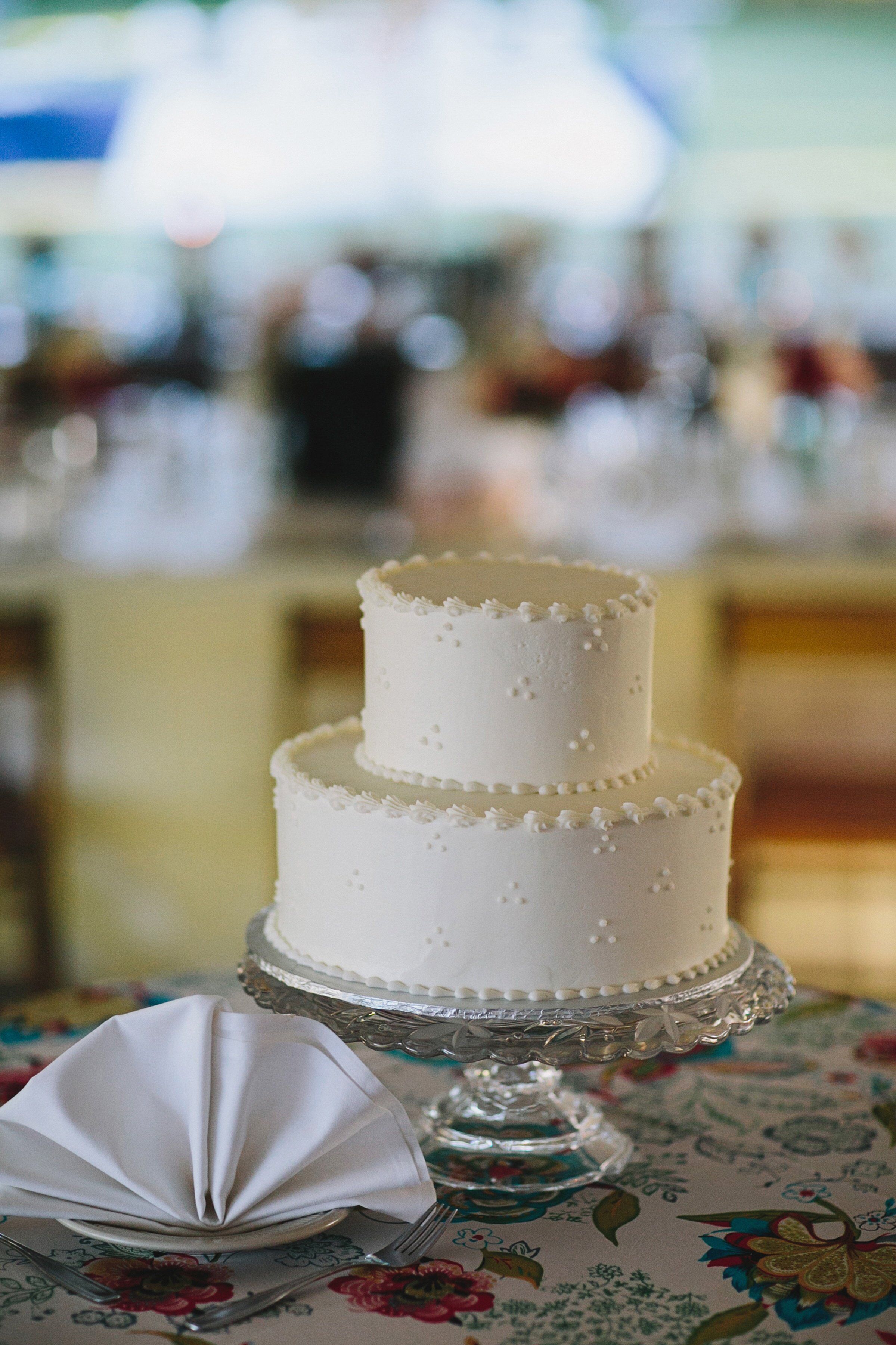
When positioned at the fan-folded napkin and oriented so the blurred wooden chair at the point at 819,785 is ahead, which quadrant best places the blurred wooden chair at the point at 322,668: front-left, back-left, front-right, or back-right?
front-left

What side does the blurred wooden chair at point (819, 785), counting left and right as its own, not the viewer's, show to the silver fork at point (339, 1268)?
back

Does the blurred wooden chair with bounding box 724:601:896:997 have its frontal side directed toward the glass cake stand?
yes
